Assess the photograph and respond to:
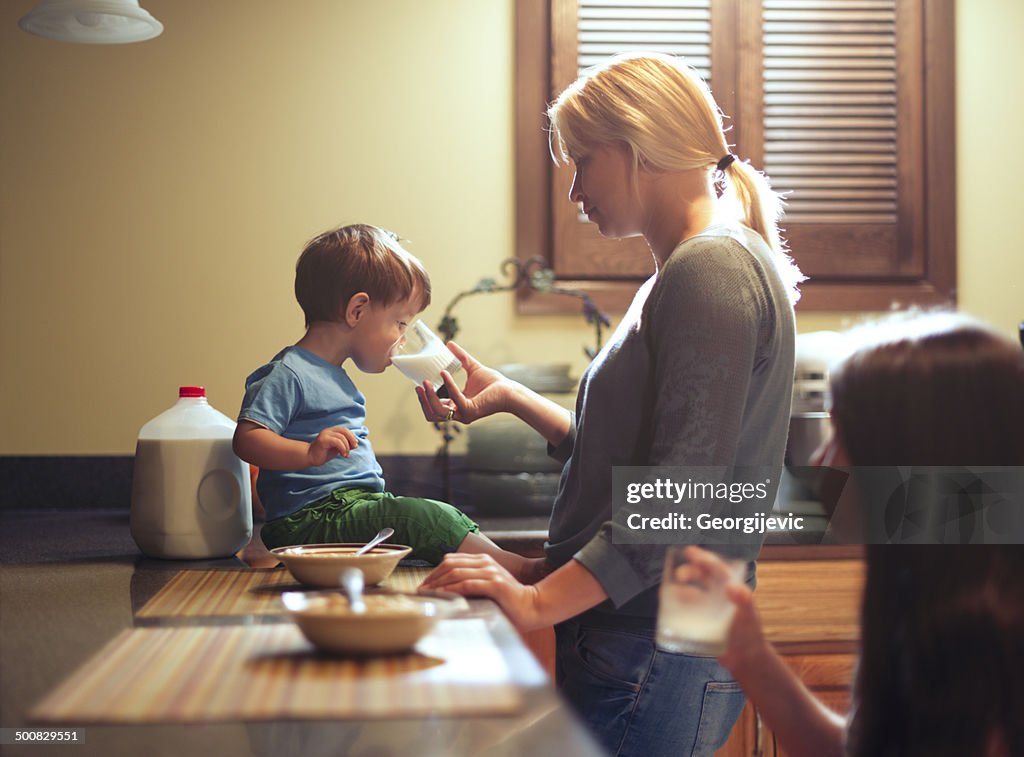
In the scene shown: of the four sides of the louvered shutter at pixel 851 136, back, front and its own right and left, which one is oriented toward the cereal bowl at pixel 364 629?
front

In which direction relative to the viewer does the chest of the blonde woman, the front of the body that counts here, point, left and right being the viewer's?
facing to the left of the viewer

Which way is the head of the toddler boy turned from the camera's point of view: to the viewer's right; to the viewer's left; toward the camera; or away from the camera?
to the viewer's right

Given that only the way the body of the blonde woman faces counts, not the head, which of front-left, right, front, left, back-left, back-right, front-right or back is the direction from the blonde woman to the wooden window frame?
right

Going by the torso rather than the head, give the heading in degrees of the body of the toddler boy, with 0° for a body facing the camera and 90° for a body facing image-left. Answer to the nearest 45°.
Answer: approximately 270°

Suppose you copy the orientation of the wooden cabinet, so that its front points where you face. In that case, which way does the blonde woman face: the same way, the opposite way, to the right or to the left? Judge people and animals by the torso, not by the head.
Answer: to the right

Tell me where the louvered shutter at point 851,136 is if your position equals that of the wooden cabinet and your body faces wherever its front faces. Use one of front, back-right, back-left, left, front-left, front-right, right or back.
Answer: back

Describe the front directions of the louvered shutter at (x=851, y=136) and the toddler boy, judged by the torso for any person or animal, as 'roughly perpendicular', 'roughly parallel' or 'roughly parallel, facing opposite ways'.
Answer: roughly perpendicular

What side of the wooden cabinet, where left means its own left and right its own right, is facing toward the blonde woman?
front

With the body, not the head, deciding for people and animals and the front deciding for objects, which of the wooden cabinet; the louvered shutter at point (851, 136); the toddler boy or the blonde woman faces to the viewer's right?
the toddler boy

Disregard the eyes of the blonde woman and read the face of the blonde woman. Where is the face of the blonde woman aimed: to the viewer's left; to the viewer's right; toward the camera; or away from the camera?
to the viewer's left

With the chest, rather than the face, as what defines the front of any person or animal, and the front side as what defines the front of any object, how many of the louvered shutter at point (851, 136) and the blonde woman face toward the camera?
1
